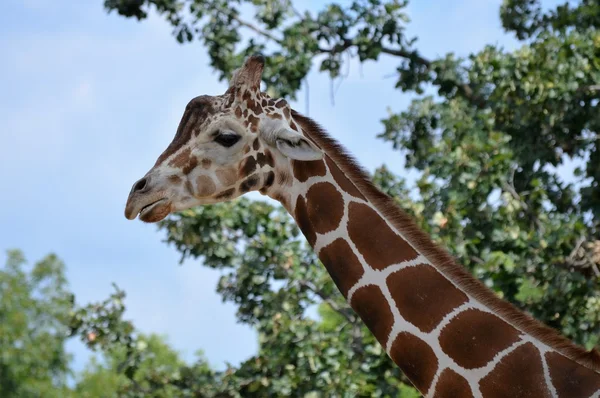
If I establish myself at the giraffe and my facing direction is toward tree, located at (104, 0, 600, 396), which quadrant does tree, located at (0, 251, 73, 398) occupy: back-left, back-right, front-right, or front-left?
front-left

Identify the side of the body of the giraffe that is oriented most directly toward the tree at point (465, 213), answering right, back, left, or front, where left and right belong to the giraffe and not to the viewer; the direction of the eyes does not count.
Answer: right

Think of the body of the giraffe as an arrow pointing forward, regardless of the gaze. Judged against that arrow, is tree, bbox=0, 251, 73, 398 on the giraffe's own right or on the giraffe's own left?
on the giraffe's own right

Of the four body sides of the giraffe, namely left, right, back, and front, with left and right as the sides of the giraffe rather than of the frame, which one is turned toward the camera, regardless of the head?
left

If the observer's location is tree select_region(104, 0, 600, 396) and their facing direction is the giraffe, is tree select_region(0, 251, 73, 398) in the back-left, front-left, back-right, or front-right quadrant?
back-right
